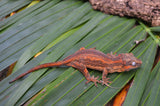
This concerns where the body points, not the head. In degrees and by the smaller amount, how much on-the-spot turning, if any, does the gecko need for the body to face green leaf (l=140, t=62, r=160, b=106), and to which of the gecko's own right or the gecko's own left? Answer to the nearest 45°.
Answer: approximately 45° to the gecko's own right

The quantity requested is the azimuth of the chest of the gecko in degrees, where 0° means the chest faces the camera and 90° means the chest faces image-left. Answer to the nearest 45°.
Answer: approximately 270°

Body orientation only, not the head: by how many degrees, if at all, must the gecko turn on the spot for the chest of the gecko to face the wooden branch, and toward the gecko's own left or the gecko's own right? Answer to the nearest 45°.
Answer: approximately 45° to the gecko's own left

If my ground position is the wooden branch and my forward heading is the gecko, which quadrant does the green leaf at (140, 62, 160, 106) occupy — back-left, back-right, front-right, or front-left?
front-left
